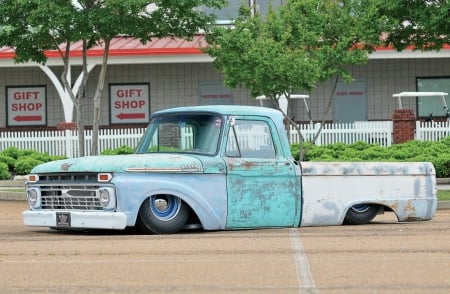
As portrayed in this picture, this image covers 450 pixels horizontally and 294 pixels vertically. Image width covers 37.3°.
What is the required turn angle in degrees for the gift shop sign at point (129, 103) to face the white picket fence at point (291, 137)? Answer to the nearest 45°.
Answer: approximately 45° to its left

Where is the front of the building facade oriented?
toward the camera

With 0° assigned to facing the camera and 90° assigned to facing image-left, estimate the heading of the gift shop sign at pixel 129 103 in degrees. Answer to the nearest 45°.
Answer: approximately 0°

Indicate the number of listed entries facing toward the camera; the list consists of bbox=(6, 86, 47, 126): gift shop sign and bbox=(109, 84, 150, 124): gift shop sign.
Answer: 2

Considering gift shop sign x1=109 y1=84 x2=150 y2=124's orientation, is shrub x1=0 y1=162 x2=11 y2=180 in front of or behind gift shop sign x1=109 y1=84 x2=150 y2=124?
in front

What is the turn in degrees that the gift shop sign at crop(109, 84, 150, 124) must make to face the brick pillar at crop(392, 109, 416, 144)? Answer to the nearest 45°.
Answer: approximately 45° to its left

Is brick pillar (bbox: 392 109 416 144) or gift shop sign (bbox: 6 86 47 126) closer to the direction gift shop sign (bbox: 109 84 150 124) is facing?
the brick pillar

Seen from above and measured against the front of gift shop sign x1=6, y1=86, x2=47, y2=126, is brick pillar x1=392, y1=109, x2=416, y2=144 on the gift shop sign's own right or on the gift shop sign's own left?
on the gift shop sign's own left

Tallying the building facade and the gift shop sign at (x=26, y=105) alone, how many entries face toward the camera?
2

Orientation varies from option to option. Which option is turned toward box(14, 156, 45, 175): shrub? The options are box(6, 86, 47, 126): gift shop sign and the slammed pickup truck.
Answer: the gift shop sign
